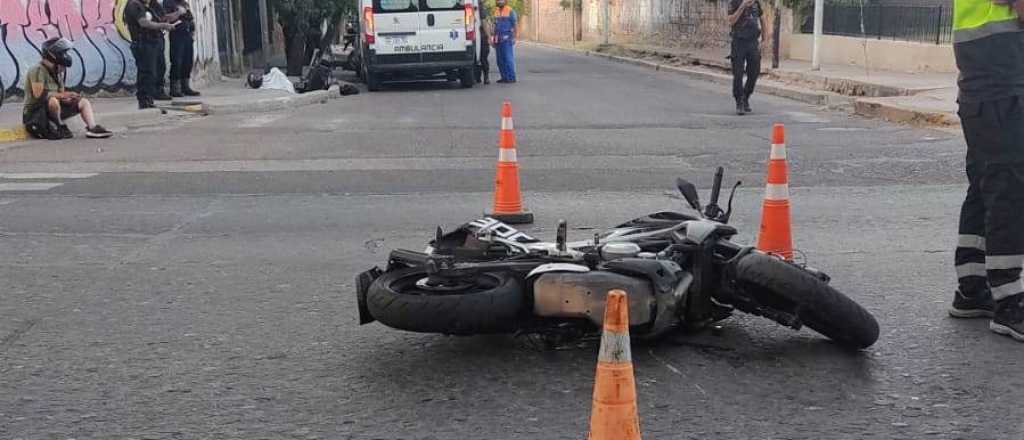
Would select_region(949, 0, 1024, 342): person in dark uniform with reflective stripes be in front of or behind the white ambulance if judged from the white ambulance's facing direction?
behind

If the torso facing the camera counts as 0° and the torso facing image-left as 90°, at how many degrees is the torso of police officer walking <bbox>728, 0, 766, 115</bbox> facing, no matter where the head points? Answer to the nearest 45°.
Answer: approximately 0°

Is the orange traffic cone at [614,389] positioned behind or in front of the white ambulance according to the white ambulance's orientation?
behind

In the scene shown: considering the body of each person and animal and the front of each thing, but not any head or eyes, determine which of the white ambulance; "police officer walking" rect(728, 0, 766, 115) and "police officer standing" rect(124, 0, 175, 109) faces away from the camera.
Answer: the white ambulance

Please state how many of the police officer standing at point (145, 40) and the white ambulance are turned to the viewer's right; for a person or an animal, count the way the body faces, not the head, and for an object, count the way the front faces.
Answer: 1

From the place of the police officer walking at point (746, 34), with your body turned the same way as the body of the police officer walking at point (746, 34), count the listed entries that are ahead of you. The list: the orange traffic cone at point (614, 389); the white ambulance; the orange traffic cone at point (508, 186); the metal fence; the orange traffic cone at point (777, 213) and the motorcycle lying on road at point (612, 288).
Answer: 4

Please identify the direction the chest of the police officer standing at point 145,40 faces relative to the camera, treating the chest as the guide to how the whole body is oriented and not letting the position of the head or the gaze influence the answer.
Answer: to the viewer's right

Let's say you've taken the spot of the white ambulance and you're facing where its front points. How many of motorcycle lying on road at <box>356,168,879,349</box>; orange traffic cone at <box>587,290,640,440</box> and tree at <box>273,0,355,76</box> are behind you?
2

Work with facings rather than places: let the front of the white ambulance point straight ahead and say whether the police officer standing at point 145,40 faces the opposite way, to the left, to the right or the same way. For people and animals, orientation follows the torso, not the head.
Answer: to the right

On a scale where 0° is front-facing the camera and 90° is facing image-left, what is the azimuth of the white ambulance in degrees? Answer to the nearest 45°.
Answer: approximately 180°

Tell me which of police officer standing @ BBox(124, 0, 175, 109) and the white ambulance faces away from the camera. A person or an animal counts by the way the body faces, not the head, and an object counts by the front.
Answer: the white ambulance

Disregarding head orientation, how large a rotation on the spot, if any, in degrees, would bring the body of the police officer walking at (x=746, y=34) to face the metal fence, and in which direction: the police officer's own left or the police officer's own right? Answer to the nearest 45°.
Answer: approximately 180°

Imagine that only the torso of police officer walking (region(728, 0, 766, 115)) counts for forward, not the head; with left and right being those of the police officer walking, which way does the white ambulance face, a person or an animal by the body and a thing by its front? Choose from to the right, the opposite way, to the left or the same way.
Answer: the opposite way

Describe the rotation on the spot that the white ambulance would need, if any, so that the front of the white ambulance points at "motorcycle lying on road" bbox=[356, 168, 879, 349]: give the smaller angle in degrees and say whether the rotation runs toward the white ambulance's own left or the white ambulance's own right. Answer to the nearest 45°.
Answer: approximately 180°

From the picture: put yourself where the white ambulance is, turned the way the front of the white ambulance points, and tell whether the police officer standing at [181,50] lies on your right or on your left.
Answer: on your left

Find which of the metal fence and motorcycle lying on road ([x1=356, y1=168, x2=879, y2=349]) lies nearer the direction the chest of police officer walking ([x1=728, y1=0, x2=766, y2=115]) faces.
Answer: the motorcycle lying on road
